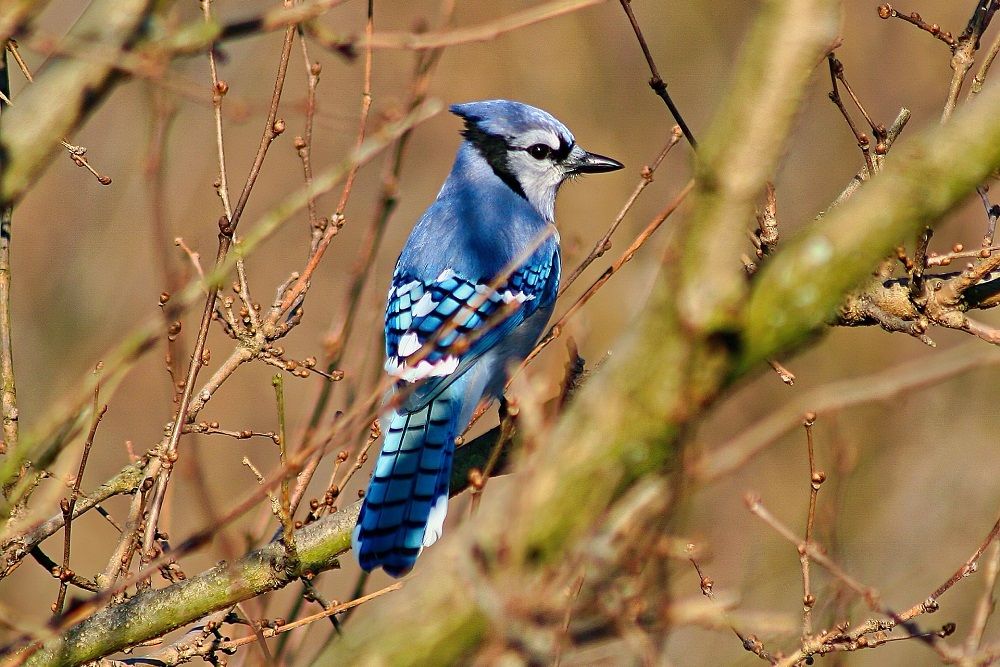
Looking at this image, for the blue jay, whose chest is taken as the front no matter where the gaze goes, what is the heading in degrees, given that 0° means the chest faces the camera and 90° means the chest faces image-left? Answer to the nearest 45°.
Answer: approximately 225°

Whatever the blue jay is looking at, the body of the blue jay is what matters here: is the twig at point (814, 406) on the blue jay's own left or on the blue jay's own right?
on the blue jay's own right

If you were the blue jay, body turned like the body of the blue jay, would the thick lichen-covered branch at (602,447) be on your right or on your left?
on your right

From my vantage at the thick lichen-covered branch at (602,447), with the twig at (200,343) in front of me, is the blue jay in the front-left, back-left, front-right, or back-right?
front-right
